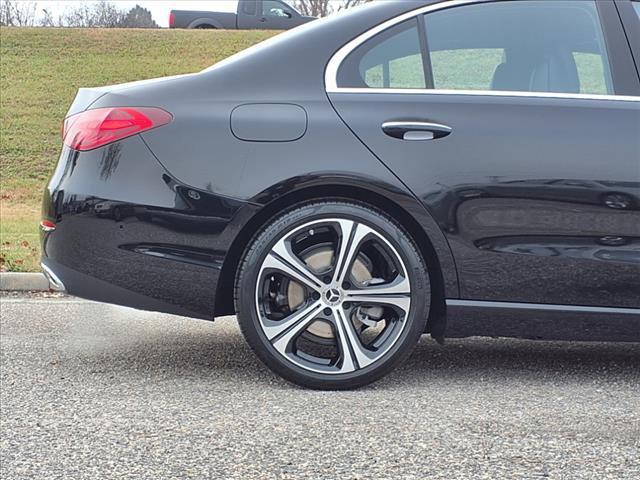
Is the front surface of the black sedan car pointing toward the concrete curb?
no

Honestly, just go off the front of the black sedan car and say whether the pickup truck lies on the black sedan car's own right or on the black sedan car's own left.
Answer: on the black sedan car's own left

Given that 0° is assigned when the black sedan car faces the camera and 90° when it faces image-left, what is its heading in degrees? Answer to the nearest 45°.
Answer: approximately 270°

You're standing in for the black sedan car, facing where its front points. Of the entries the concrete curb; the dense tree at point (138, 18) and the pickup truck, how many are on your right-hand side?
0

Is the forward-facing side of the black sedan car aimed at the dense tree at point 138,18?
no

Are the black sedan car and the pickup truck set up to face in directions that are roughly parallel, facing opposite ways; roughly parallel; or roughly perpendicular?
roughly parallel

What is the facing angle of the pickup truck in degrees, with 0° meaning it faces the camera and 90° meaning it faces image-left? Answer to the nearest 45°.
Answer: approximately 270°

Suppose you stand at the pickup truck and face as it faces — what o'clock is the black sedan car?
The black sedan car is roughly at 3 o'clock from the pickup truck.

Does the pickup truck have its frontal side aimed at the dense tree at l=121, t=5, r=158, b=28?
no

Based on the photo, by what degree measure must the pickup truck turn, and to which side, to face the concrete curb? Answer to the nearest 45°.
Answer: approximately 90° to its right

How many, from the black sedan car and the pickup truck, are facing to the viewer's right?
2
